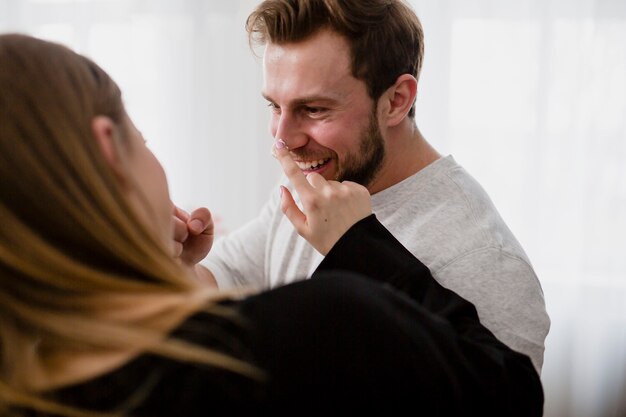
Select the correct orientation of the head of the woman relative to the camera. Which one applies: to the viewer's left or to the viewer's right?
to the viewer's right

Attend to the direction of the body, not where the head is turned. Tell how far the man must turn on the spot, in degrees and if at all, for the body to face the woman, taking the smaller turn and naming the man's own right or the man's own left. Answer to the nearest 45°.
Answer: approximately 45° to the man's own left

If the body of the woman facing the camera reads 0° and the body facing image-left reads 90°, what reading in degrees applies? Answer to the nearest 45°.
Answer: approximately 225°

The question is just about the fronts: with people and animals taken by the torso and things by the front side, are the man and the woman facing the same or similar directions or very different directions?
very different directions
